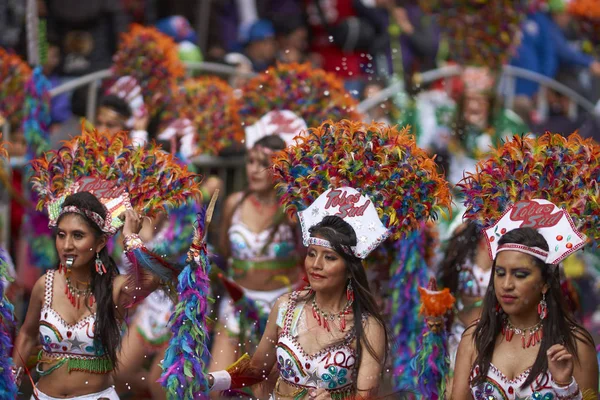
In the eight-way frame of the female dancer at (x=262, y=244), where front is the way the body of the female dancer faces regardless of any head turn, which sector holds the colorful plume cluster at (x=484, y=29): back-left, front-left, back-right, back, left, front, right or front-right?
back-left

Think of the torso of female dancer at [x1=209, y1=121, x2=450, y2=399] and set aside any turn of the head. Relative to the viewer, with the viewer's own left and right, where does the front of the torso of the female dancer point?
facing the viewer and to the left of the viewer

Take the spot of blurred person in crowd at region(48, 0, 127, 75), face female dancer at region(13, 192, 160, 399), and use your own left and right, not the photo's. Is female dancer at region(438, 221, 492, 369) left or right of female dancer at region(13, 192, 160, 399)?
left

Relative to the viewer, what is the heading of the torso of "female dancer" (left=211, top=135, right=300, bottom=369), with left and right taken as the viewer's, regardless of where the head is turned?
facing the viewer

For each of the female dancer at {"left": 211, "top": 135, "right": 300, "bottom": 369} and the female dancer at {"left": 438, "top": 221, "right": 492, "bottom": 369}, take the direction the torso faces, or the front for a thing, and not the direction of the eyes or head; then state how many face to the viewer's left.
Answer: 0

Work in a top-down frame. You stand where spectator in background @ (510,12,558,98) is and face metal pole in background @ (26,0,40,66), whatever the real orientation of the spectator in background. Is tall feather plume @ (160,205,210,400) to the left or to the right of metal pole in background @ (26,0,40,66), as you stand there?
left

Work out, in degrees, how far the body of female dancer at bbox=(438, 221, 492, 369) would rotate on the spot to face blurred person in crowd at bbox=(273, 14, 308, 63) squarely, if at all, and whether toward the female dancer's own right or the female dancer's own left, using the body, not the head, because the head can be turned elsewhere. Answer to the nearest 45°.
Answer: approximately 180°

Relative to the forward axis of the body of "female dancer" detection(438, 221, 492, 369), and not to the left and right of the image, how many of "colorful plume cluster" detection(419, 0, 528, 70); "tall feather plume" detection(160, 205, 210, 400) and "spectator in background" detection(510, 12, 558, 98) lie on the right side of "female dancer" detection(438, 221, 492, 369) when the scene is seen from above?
1

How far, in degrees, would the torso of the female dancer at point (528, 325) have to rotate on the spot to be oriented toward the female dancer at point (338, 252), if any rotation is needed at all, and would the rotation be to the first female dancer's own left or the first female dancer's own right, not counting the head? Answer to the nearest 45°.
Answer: approximately 45° to the first female dancer's own right
